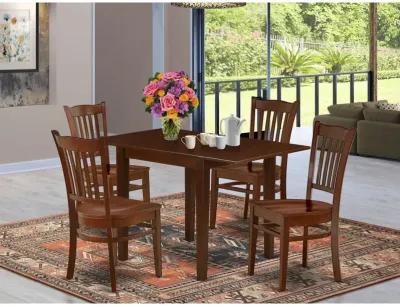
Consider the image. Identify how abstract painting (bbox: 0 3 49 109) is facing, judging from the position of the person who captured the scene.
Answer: facing the viewer and to the right of the viewer

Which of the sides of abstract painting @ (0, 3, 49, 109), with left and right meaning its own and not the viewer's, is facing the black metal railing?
left

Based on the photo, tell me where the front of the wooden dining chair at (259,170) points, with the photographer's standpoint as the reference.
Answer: facing the viewer and to the left of the viewer

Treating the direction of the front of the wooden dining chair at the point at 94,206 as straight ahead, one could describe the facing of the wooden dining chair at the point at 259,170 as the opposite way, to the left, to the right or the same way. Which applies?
the opposite way

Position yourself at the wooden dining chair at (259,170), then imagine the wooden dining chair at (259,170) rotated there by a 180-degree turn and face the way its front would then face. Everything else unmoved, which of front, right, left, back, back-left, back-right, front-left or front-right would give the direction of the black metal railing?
front-left

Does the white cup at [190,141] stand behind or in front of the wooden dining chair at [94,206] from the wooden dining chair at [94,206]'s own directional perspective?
in front

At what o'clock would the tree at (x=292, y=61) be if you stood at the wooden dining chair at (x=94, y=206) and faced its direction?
The tree is roughly at 11 o'clock from the wooden dining chair.

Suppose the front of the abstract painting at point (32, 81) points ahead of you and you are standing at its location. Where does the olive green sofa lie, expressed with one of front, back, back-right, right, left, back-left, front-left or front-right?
front-left

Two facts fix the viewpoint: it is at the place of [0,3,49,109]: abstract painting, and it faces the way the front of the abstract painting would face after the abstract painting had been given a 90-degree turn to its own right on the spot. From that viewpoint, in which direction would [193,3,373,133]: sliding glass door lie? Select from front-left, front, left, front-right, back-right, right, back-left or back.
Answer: back

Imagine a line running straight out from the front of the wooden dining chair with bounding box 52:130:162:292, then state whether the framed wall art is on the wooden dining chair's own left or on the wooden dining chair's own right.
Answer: on the wooden dining chair's own left

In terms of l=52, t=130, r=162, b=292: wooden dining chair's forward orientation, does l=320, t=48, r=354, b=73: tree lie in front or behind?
in front
